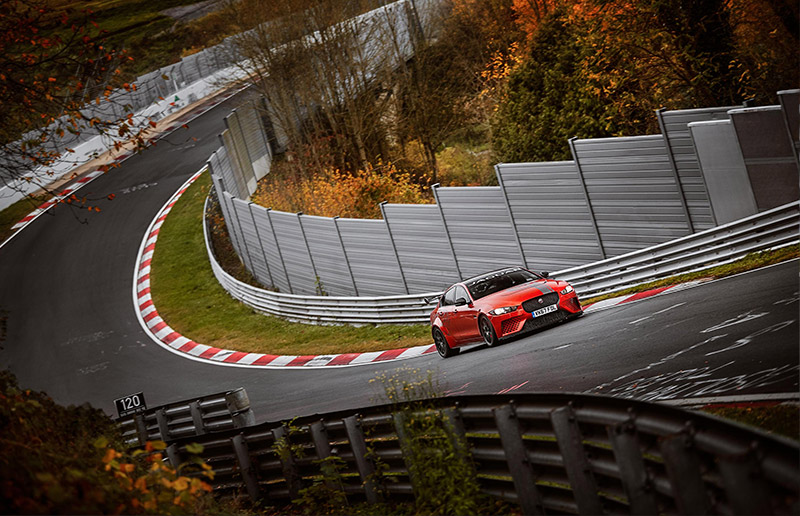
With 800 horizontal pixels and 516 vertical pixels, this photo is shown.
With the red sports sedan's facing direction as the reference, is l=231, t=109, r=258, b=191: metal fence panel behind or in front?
behind
